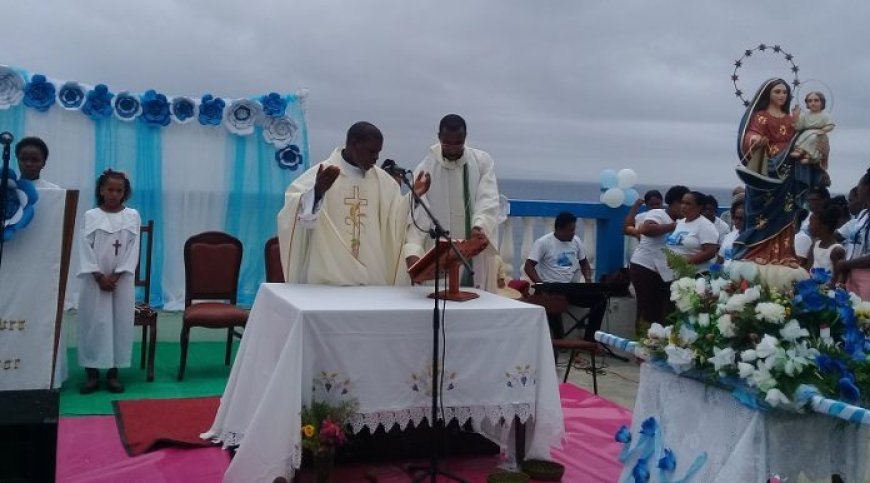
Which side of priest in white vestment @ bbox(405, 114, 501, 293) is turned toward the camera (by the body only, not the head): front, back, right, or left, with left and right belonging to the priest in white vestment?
front

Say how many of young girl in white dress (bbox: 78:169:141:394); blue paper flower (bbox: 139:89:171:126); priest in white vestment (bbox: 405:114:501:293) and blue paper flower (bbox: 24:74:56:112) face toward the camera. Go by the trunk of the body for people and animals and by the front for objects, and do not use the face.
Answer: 4

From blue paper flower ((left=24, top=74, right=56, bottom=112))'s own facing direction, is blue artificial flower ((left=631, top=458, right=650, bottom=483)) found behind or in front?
in front

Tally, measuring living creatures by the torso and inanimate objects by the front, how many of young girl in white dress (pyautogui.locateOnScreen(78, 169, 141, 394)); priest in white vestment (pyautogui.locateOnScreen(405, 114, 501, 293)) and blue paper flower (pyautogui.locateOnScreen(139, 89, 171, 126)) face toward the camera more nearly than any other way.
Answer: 3

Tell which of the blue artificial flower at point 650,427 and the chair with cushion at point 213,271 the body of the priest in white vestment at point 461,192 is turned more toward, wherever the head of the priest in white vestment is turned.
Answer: the blue artificial flower

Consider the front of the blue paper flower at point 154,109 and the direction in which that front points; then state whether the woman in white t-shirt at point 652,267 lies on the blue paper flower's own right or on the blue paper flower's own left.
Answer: on the blue paper flower's own left

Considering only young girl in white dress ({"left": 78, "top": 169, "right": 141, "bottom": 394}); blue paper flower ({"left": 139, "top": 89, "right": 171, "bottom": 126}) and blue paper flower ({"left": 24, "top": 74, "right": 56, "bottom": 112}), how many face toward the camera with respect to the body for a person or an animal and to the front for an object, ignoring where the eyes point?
3

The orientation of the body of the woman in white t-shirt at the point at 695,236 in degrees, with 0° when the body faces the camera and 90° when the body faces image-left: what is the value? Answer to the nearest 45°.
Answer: approximately 45°

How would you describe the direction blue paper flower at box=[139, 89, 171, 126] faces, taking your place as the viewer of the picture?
facing the viewer

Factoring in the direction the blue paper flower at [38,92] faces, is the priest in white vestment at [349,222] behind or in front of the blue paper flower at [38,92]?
in front

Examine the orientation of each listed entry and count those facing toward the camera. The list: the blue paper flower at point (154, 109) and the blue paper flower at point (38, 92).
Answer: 2

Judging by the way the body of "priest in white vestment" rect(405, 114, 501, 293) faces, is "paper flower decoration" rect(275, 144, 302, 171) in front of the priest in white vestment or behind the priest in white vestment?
behind

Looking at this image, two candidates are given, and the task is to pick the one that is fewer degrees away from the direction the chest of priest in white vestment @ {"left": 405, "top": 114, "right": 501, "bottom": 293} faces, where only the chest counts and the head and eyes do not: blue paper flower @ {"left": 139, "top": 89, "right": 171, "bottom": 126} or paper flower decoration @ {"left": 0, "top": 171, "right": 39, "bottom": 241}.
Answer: the paper flower decoration
